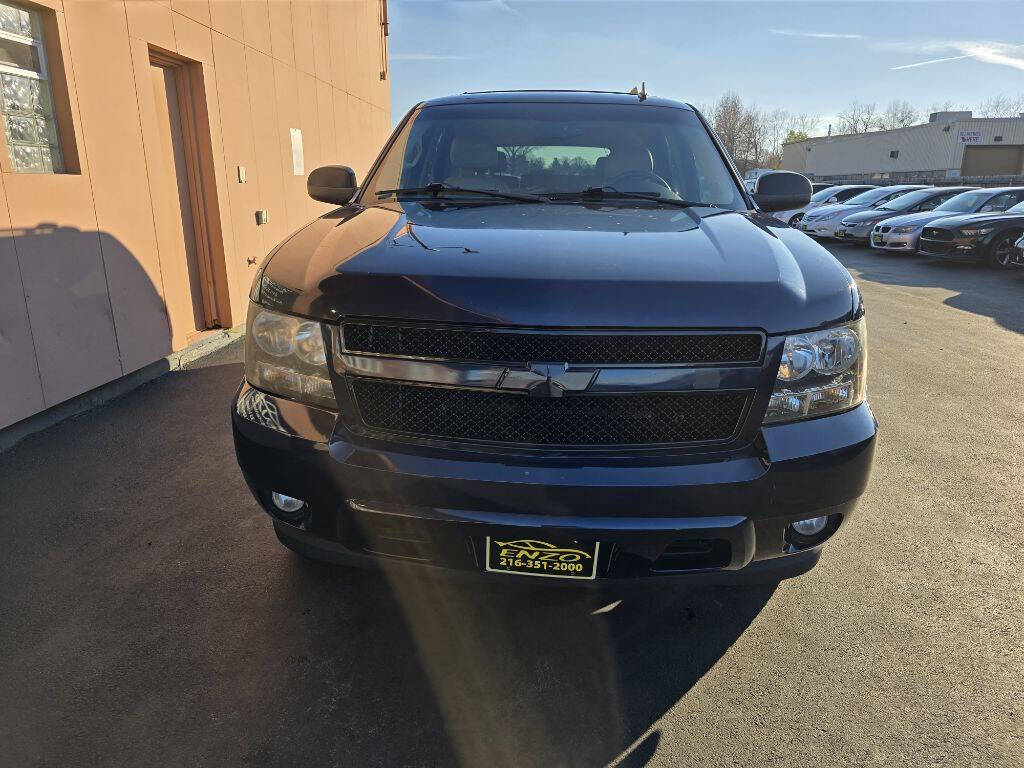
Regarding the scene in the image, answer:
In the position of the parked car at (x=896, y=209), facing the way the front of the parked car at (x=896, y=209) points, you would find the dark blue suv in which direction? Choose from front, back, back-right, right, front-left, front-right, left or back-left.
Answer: front-left

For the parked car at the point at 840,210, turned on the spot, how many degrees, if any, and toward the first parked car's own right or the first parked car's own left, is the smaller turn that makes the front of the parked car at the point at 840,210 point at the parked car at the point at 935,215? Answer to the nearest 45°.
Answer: approximately 90° to the first parked car's own left

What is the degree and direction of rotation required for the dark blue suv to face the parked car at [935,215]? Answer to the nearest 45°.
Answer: approximately 135° to its left

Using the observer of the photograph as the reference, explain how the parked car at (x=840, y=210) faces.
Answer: facing the viewer and to the left of the viewer

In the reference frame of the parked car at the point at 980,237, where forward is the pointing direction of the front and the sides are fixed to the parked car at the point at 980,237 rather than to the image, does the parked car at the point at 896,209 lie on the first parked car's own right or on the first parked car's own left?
on the first parked car's own right

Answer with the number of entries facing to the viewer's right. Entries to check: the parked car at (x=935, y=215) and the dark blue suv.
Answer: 0

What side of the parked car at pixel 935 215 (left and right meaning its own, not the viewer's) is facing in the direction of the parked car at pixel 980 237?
left

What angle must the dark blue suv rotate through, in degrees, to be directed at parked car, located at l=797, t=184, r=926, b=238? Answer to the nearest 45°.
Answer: approximately 135° to its left

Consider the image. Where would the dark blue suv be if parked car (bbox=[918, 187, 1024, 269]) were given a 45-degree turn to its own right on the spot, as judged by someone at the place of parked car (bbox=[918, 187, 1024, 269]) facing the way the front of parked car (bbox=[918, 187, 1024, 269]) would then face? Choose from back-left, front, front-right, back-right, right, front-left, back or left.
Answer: left

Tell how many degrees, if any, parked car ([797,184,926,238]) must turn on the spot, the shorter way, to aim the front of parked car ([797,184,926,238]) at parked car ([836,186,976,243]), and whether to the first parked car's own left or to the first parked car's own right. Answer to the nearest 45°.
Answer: approximately 90° to the first parked car's own left

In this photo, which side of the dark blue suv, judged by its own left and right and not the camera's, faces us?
front

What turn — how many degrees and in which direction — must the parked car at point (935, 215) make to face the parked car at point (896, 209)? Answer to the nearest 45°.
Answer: approximately 135° to its right

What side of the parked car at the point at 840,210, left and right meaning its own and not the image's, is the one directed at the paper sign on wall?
front

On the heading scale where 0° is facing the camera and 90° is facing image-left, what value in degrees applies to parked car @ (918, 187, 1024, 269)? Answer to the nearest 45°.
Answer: approximately 45°
